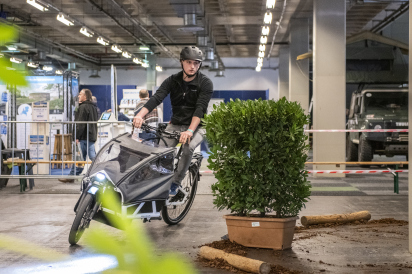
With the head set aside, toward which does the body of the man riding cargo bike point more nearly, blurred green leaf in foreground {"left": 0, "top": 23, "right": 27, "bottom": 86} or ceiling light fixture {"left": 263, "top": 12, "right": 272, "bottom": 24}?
the blurred green leaf in foreground

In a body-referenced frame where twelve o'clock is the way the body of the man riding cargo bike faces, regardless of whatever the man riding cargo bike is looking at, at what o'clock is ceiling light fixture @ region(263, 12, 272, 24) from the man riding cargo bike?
The ceiling light fixture is roughly at 5 o'clock from the man riding cargo bike.

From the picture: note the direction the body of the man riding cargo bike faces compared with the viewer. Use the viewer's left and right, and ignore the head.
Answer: facing the viewer and to the left of the viewer

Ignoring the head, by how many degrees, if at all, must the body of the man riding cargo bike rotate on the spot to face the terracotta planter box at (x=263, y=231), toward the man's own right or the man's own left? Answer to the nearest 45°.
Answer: approximately 90° to the man's own left

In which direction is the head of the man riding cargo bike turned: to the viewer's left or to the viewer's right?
to the viewer's left

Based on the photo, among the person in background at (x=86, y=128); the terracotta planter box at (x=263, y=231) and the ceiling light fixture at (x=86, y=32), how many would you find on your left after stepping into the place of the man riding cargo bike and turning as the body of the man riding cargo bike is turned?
1

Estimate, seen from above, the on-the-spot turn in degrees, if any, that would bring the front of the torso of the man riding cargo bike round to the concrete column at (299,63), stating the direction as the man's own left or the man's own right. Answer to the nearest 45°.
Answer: approximately 135° to the man's own right

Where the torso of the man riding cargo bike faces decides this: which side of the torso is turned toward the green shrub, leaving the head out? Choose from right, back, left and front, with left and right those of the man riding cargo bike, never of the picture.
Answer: left
